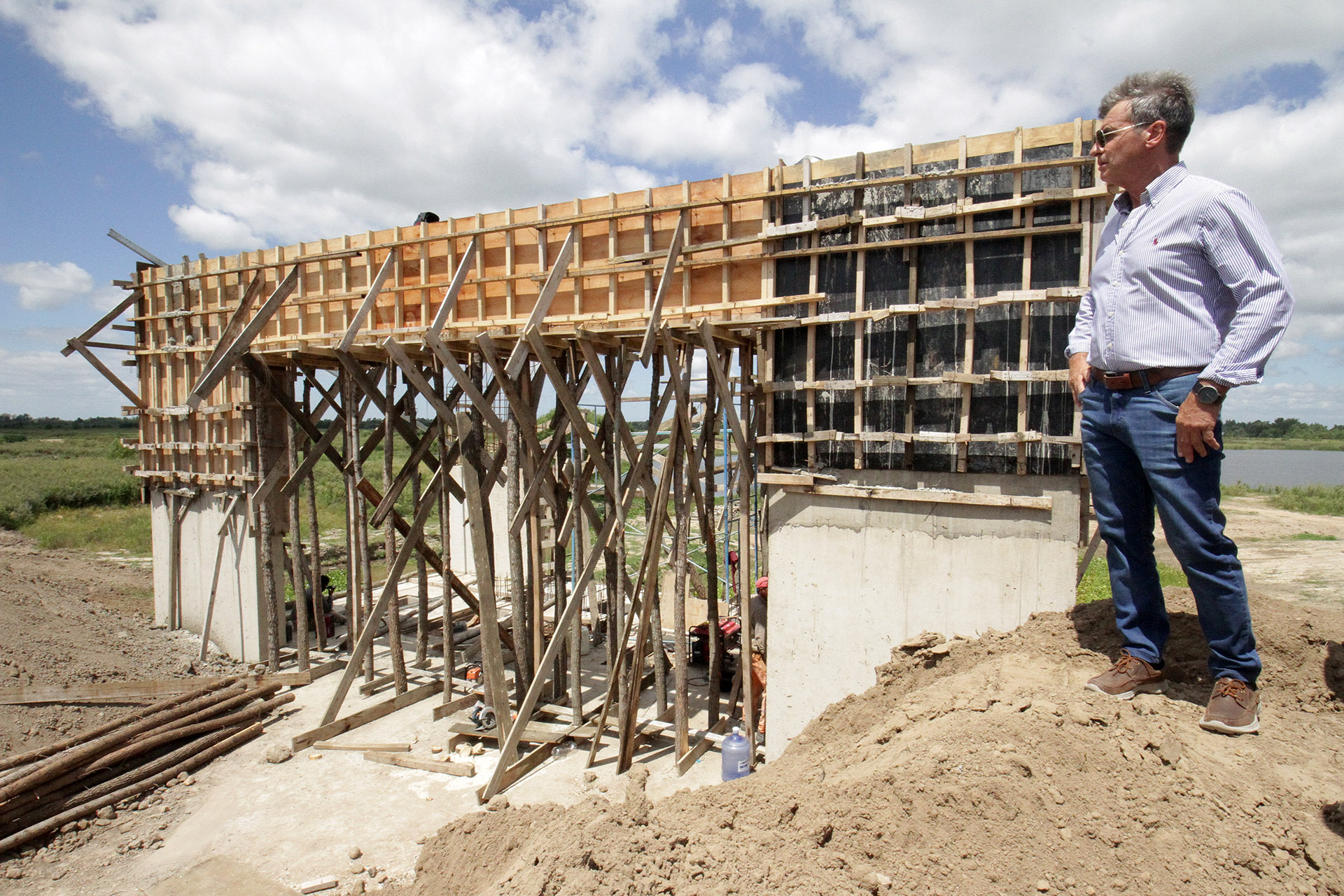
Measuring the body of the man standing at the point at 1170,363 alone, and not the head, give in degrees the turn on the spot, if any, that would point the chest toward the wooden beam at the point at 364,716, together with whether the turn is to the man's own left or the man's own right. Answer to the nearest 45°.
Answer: approximately 45° to the man's own right

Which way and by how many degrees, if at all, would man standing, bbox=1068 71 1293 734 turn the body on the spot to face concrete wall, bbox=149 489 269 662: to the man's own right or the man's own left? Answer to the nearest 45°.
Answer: approximately 45° to the man's own right

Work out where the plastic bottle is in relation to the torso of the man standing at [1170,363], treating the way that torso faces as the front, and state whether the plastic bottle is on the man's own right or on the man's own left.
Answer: on the man's own right

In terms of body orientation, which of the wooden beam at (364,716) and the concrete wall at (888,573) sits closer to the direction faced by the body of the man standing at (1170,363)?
the wooden beam

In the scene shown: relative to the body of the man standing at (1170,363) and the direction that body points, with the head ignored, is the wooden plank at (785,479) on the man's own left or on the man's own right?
on the man's own right

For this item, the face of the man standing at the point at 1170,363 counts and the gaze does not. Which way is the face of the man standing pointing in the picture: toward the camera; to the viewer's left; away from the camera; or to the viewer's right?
to the viewer's left

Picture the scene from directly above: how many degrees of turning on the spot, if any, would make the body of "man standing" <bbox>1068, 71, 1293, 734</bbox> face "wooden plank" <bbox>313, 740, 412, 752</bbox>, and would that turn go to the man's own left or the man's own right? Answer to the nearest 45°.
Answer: approximately 45° to the man's own right

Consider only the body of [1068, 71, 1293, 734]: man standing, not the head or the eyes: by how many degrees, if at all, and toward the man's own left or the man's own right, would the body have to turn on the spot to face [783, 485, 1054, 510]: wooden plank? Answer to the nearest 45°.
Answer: approximately 90° to the man's own right

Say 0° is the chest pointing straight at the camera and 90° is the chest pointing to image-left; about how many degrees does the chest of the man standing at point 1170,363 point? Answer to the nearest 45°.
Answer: approximately 45°

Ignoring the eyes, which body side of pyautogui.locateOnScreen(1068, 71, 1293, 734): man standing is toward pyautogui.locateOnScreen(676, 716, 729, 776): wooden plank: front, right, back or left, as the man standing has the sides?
right

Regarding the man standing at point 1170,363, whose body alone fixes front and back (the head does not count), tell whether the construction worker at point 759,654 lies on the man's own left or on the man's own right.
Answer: on the man's own right
